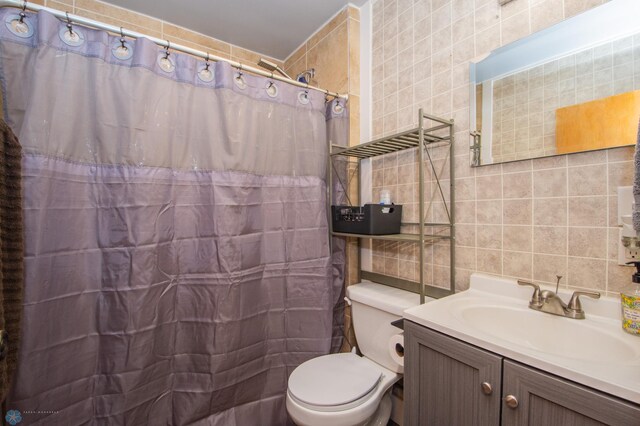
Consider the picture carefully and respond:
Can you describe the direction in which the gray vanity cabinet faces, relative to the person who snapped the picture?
facing the viewer and to the left of the viewer

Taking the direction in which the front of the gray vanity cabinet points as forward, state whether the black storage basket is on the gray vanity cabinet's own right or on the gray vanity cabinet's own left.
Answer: on the gray vanity cabinet's own right

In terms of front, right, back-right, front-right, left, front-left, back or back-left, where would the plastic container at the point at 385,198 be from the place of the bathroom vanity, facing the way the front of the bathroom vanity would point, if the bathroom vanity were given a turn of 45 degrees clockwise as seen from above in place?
front-right

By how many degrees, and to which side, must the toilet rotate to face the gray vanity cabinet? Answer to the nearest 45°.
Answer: approximately 90° to its left

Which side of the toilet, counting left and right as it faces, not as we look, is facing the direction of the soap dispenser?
left

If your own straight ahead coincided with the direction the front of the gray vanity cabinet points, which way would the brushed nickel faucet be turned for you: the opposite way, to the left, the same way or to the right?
the same way

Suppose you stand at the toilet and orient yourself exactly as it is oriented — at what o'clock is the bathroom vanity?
The bathroom vanity is roughly at 9 o'clock from the toilet.
